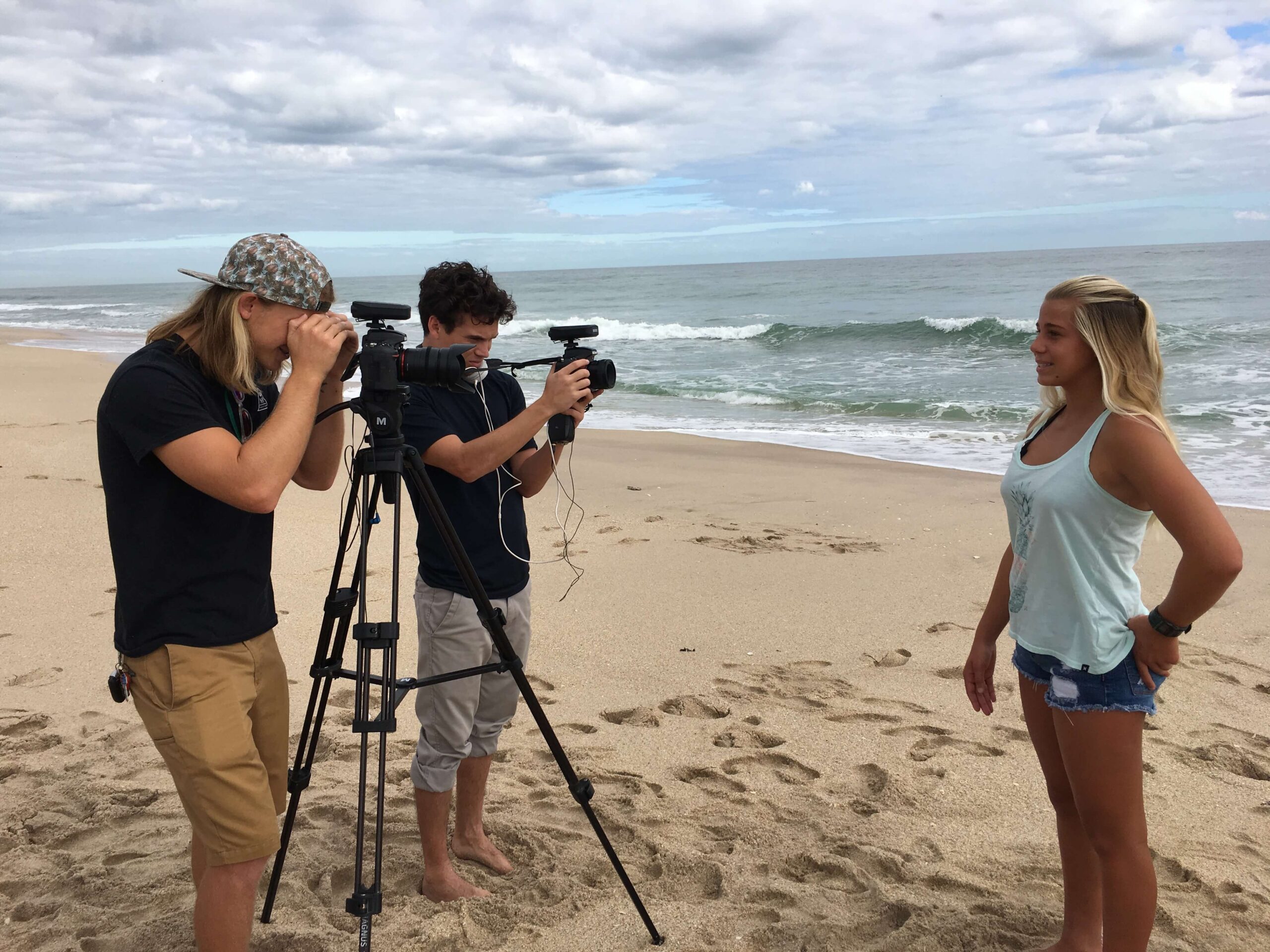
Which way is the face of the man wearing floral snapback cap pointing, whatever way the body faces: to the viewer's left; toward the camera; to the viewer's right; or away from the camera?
to the viewer's right

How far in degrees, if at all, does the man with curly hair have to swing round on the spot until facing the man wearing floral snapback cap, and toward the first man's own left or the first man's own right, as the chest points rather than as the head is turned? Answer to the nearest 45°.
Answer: approximately 90° to the first man's own right

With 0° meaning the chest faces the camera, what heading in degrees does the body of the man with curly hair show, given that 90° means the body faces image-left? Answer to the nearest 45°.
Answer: approximately 315°

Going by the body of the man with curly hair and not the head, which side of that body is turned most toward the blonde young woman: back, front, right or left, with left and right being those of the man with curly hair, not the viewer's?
front

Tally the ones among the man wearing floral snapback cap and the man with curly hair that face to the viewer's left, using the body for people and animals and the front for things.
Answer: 0

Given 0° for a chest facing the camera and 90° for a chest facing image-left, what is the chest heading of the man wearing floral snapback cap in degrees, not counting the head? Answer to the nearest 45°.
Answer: approximately 270°

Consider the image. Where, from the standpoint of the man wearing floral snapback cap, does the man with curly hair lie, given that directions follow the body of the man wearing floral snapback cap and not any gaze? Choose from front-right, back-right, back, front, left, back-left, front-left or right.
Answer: front-left

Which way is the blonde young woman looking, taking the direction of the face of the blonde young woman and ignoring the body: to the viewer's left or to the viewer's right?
to the viewer's left
